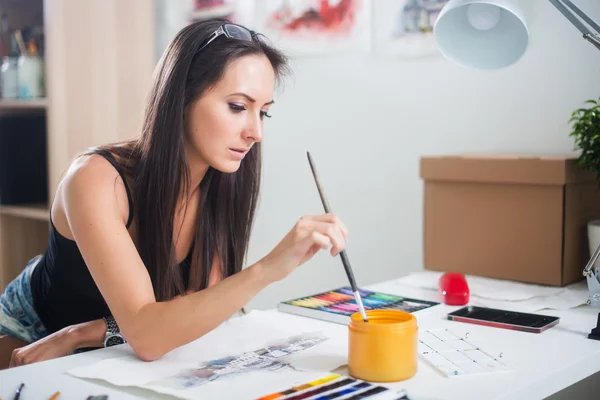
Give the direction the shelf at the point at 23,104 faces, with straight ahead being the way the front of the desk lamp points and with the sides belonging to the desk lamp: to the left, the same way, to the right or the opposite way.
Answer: to the left

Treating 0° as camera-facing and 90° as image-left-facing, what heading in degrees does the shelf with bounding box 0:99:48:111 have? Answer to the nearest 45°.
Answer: approximately 0°

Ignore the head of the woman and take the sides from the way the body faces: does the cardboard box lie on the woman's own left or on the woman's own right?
on the woman's own left

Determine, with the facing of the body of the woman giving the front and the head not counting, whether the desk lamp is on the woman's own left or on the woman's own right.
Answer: on the woman's own left

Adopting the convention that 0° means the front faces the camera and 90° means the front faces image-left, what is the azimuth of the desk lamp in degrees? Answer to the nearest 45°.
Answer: approximately 45°

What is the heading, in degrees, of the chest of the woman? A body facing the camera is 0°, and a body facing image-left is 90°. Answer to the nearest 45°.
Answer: approximately 315°

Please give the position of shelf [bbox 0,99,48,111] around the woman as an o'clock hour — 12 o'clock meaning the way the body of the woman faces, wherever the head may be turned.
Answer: The shelf is roughly at 7 o'clock from the woman.
